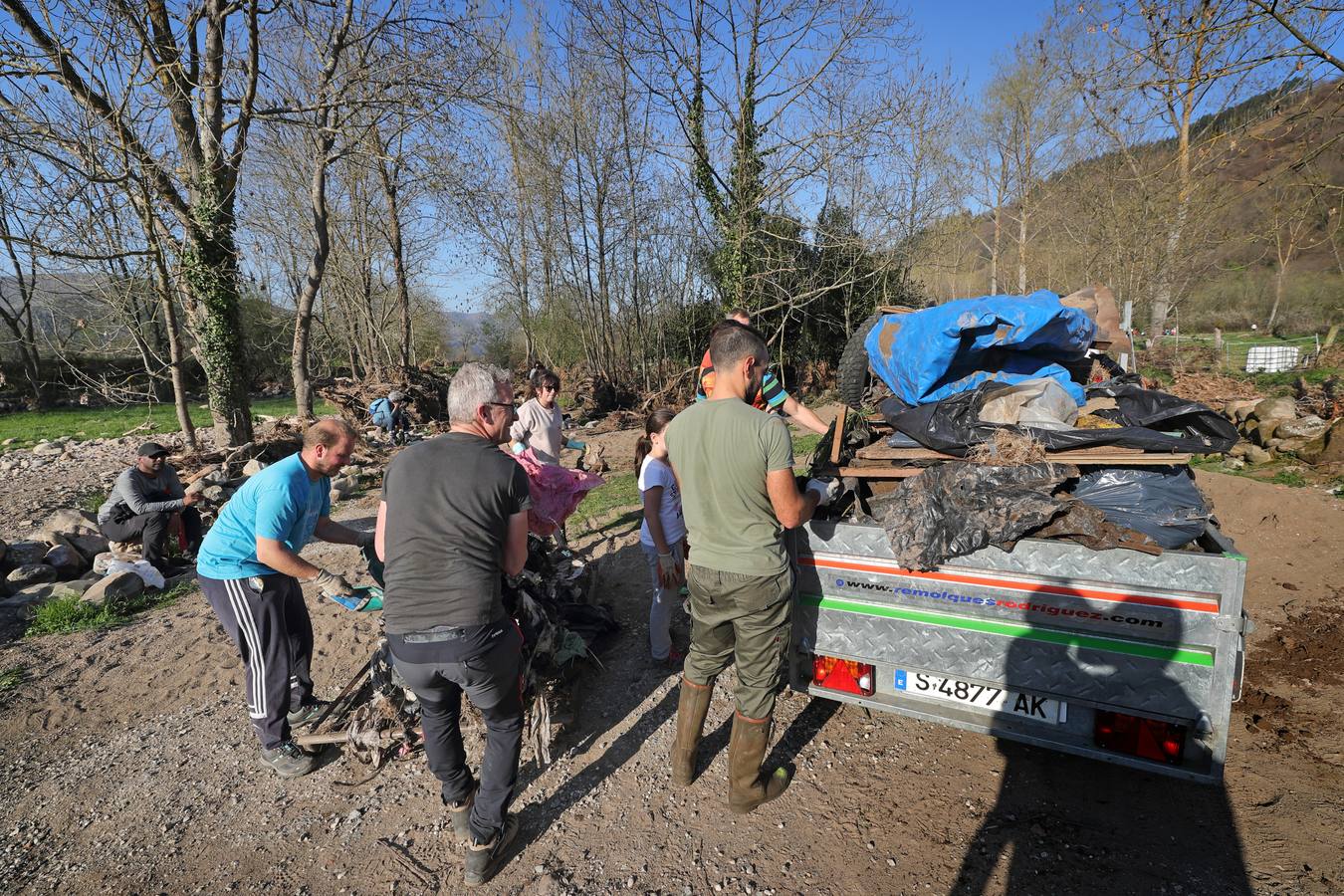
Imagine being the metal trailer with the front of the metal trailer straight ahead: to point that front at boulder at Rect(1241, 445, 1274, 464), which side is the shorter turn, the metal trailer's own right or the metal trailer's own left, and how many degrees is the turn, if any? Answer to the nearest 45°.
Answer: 0° — it already faces it

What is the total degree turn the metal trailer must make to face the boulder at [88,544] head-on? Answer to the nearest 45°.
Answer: approximately 90° to its left

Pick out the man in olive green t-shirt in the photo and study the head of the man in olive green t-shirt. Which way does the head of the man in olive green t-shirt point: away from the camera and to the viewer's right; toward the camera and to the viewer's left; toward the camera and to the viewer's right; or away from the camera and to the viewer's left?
away from the camera and to the viewer's right

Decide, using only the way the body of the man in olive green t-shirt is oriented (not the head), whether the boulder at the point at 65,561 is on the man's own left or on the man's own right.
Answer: on the man's own left

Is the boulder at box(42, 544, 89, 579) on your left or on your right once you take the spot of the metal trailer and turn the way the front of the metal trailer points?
on your left

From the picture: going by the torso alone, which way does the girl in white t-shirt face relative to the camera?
to the viewer's right

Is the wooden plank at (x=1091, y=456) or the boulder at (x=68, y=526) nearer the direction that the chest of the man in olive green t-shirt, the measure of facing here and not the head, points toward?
the wooden plank

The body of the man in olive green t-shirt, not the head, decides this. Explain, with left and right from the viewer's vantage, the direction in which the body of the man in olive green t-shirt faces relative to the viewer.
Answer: facing away from the viewer and to the right of the viewer

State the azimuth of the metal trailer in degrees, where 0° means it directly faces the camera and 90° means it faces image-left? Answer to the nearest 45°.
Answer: approximately 180°

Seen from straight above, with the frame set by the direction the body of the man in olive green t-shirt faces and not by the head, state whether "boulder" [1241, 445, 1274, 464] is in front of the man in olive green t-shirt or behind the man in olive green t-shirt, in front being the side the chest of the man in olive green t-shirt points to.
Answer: in front

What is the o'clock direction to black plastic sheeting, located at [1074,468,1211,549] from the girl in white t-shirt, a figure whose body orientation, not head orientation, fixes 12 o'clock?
The black plastic sheeting is roughly at 1 o'clock from the girl in white t-shirt.
